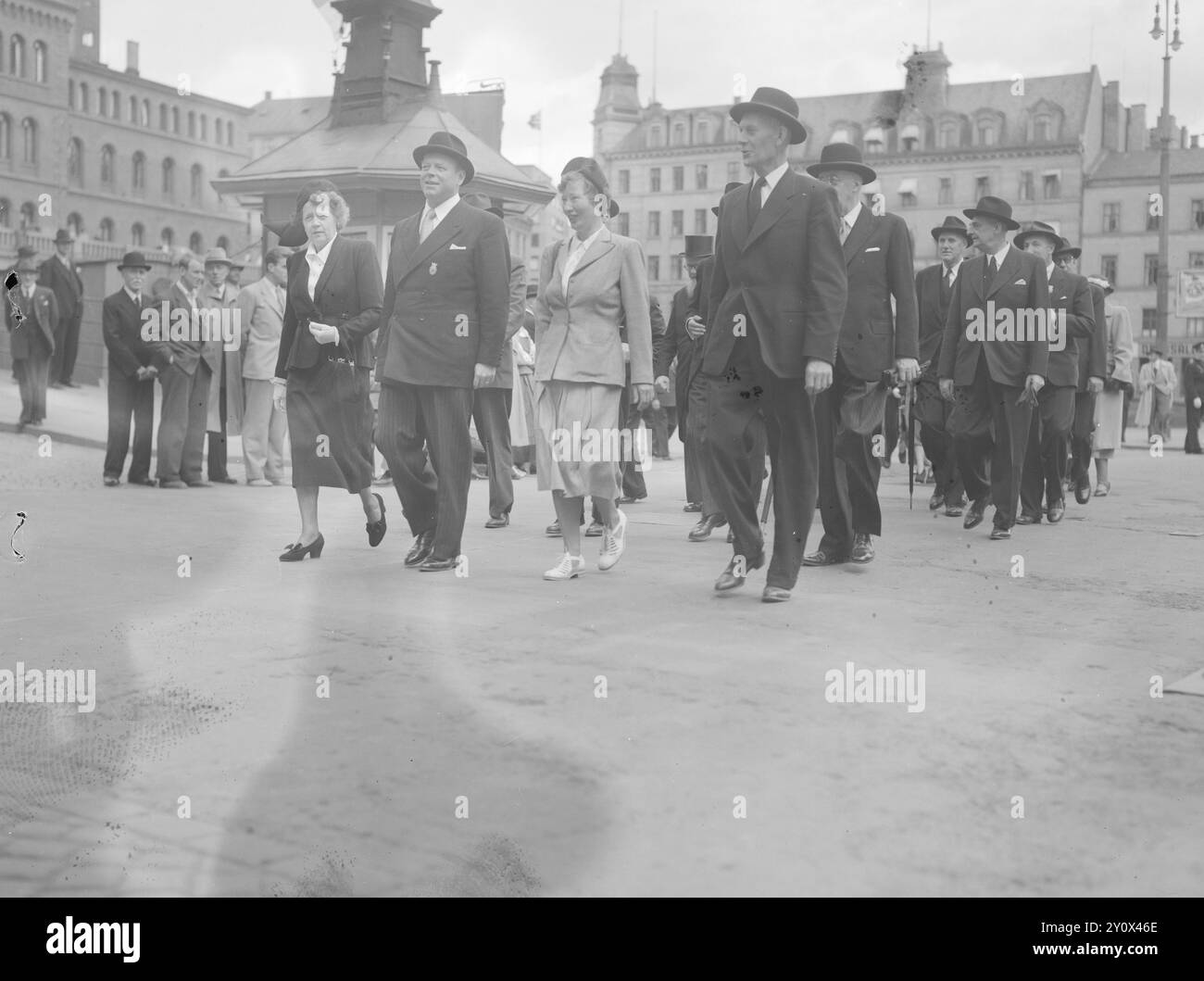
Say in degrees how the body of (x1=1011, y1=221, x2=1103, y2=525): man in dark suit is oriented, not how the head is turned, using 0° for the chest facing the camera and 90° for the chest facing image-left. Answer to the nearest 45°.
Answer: approximately 45°

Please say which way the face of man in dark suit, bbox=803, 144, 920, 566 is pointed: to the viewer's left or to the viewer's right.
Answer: to the viewer's left

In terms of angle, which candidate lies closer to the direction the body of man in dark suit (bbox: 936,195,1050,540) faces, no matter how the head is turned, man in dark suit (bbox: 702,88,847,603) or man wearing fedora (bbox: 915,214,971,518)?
the man in dark suit

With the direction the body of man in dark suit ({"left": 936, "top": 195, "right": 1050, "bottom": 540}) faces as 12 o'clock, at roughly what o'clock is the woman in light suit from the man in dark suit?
The woman in light suit is roughly at 1 o'clock from the man in dark suit.

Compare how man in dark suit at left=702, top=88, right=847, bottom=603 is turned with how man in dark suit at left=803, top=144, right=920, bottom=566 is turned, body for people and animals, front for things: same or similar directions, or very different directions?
same or similar directions

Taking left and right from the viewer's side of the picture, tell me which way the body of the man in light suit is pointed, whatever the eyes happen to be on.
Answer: facing the viewer and to the right of the viewer

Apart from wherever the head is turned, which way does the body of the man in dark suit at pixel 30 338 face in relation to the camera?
toward the camera

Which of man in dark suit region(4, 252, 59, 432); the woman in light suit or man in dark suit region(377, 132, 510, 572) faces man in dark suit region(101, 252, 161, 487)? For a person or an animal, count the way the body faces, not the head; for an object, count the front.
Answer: man in dark suit region(4, 252, 59, 432)

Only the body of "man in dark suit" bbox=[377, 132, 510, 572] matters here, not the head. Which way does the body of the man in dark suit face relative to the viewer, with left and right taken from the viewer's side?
facing the viewer and to the left of the viewer

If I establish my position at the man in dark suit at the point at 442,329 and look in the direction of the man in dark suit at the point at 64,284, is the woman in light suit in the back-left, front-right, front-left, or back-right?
back-right

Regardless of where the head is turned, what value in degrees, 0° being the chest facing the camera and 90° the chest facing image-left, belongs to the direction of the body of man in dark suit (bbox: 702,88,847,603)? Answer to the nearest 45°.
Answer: approximately 45°

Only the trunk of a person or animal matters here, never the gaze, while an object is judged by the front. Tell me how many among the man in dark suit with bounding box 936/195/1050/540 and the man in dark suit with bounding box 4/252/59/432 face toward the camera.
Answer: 2

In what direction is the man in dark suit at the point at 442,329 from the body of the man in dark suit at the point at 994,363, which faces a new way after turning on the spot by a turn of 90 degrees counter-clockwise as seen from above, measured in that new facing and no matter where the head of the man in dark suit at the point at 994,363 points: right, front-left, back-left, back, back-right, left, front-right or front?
back-right

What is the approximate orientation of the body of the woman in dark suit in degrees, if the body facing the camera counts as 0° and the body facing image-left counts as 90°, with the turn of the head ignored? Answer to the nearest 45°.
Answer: approximately 45°

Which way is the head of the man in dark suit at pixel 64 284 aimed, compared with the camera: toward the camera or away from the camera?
toward the camera
